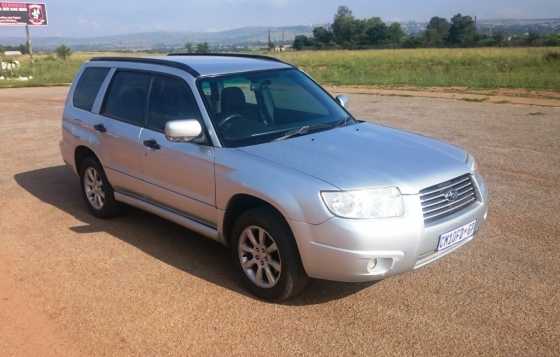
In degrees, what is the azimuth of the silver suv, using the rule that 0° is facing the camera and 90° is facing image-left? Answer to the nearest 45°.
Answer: approximately 315°
